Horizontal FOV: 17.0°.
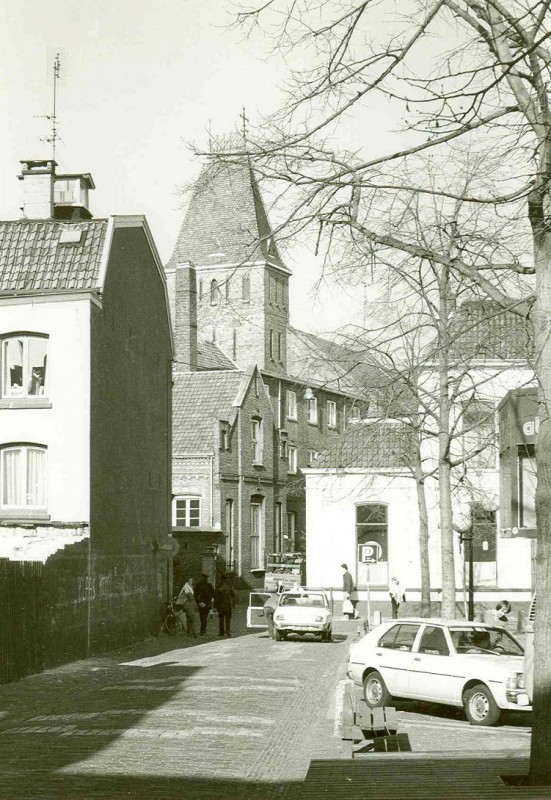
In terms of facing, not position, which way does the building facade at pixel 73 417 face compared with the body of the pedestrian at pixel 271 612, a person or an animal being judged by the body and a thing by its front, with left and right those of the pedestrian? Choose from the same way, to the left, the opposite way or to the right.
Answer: to the right

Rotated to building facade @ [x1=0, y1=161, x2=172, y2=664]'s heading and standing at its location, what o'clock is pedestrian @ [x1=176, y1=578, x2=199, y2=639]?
The pedestrian is roughly at 7 o'clock from the building facade.

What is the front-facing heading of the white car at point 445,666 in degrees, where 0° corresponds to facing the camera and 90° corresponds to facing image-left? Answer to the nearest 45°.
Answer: approximately 315°

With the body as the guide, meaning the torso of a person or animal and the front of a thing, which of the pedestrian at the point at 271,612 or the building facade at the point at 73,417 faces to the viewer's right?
the pedestrian

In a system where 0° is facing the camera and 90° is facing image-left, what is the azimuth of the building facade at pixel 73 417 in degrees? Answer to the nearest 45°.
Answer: approximately 0°

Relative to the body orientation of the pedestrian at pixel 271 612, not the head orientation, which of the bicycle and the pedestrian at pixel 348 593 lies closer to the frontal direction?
the pedestrian
